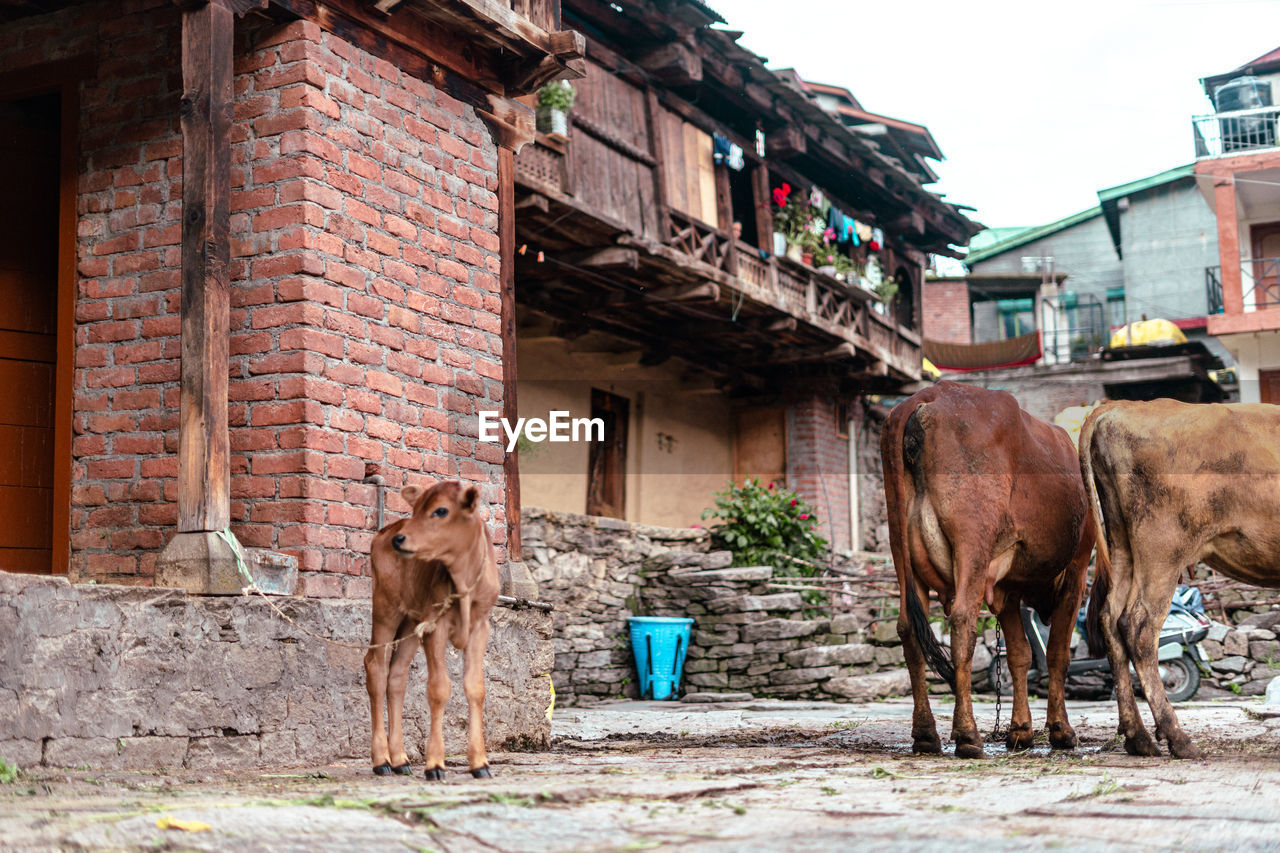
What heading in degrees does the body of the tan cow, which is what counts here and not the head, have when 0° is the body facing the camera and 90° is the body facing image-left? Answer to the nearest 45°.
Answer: approximately 270°

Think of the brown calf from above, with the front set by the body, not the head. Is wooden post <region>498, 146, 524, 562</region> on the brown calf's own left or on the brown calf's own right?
on the brown calf's own left

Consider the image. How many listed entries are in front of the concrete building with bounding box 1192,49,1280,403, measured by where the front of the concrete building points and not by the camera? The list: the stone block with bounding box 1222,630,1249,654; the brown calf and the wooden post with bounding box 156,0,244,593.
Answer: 3

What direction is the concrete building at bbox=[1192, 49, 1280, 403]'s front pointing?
toward the camera

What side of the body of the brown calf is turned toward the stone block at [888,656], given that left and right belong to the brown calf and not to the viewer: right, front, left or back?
left

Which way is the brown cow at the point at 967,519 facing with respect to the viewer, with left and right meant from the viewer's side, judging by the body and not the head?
facing away from the viewer and to the right of the viewer

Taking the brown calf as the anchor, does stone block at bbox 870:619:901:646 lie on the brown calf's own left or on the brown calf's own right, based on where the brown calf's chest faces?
on the brown calf's own left
